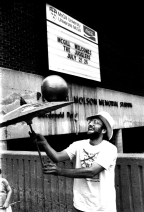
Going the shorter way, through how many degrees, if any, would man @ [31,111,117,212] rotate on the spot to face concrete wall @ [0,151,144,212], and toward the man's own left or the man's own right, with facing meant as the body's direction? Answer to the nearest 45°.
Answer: approximately 135° to the man's own right

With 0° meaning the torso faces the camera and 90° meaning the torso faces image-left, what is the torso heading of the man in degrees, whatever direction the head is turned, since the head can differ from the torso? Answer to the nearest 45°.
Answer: approximately 45°

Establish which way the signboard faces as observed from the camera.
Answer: facing the viewer and to the right of the viewer

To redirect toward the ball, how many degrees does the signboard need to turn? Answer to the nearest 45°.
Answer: approximately 45° to its right

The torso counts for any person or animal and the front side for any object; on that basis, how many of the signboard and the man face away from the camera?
0

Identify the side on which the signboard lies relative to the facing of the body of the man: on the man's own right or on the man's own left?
on the man's own right

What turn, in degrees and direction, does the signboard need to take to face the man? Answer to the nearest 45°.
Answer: approximately 45° to its right

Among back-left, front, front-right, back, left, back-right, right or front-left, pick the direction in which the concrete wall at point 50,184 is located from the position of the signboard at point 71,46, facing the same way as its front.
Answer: front-right
